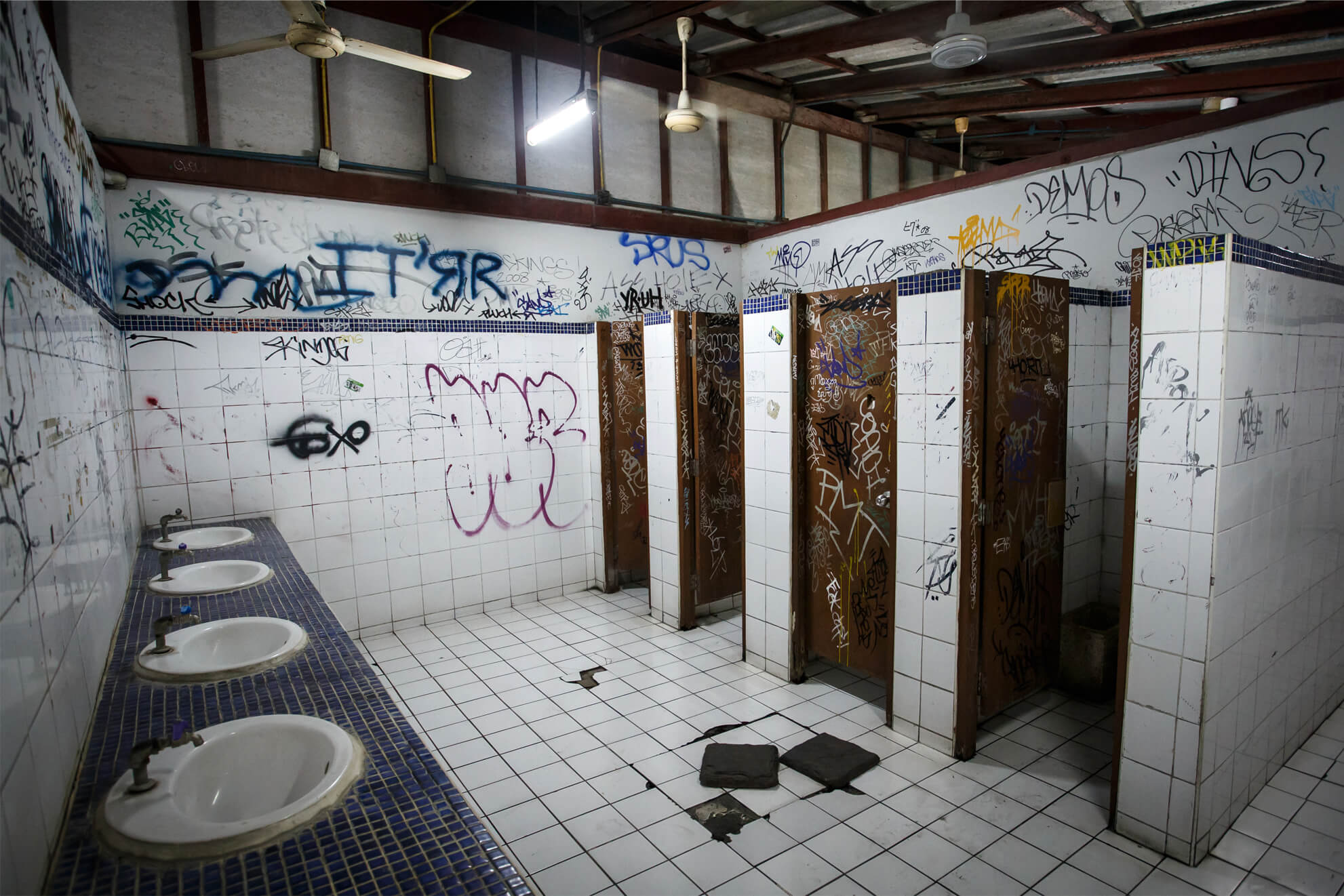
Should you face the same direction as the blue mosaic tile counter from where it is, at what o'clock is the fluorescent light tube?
The fluorescent light tube is roughly at 10 o'clock from the blue mosaic tile counter.

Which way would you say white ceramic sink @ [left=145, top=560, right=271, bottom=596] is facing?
to the viewer's right

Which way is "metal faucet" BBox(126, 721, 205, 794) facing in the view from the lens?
facing to the right of the viewer

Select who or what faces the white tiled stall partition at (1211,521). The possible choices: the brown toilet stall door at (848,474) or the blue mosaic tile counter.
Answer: the blue mosaic tile counter

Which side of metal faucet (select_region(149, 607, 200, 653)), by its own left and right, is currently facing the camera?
right

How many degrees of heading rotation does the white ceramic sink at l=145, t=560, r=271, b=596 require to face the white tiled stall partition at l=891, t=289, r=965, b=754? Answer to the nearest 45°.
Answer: approximately 45° to its right

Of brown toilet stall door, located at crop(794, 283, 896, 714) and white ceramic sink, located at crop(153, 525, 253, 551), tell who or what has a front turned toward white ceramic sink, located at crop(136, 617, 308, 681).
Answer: the brown toilet stall door

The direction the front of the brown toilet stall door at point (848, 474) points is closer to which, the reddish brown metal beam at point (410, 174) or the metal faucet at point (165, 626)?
the metal faucet

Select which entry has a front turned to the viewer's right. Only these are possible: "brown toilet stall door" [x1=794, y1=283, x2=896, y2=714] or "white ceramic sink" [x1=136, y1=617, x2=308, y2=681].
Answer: the white ceramic sink

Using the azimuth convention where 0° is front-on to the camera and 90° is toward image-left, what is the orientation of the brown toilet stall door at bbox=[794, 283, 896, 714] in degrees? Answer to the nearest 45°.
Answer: approximately 45°

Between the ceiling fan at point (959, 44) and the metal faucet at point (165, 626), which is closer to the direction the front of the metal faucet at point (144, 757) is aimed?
the ceiling fan
